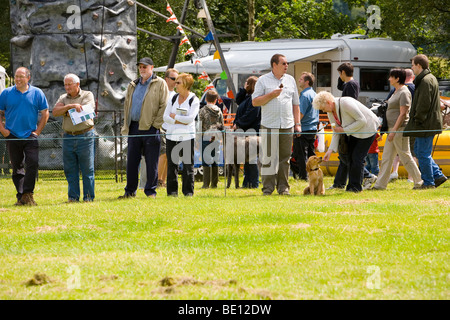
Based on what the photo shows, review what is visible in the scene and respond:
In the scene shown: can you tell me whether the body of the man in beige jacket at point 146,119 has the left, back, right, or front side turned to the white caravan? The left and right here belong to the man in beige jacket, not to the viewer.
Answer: back

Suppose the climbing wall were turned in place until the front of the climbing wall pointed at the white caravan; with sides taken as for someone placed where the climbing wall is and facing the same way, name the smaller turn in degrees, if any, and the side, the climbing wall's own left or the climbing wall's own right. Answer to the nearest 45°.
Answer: approximately 90° to the climbing wall's own left

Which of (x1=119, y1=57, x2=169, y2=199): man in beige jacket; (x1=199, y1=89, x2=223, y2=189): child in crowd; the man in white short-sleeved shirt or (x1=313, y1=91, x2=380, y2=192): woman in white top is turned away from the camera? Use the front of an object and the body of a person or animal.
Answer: the child in crowd

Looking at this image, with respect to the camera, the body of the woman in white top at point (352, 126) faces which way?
to the viewer's left

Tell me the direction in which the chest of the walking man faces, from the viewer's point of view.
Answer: to the viewer's left

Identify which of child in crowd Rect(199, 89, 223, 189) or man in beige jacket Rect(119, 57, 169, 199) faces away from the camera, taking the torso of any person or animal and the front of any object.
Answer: the child in crowd

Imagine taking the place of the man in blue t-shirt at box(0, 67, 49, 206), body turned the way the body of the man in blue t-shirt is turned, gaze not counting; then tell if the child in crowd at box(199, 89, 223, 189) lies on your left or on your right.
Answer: on your left

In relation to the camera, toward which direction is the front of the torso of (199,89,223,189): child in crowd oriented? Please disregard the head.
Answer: away from the camera

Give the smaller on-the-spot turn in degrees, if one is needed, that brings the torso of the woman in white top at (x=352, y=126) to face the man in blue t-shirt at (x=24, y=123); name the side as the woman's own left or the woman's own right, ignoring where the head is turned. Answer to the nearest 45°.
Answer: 0° — they already face them
